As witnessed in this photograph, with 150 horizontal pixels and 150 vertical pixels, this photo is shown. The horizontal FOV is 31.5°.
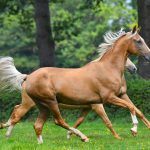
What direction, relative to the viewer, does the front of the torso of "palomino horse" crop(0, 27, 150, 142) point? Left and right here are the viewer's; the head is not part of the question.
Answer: facing to the right of the viewer
